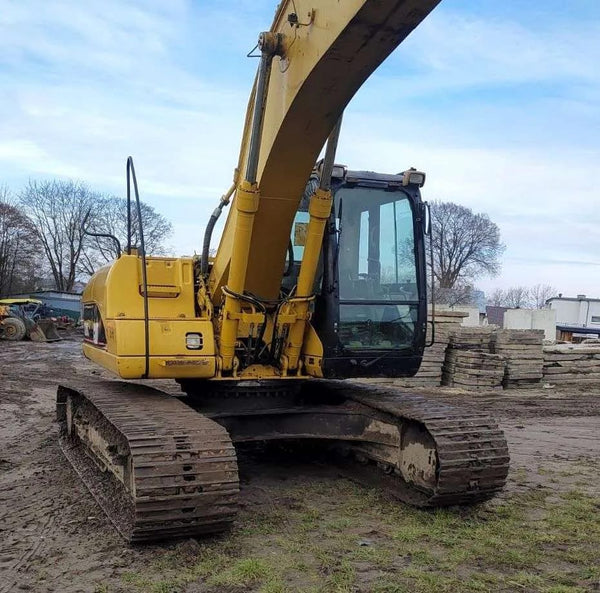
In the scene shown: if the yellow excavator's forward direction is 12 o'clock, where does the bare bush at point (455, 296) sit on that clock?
The bare bush is roughly at 8 o'clock from the yellow excavator.

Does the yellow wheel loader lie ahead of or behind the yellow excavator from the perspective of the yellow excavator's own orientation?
behind

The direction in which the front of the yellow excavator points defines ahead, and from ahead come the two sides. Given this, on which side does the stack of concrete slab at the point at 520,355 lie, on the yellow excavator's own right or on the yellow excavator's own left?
on the yellow excavator's own left

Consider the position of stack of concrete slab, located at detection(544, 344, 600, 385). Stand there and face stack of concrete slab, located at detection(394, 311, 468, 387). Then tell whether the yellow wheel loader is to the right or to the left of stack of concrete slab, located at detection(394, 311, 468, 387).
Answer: right

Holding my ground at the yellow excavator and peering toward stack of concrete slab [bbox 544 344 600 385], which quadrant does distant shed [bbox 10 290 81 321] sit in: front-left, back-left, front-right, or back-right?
front-left

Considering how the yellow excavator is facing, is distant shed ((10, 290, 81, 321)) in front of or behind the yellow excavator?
behind

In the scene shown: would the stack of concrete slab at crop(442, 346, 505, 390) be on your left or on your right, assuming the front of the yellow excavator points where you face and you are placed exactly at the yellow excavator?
on your left

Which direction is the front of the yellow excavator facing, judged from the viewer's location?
facing the viewer and to the right of the viewer

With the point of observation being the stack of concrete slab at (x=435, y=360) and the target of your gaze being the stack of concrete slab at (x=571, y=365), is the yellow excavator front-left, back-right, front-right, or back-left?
back-right

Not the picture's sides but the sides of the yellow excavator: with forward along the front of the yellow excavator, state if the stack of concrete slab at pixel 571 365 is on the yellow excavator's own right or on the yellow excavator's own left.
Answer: on the yellow excavator's own left
